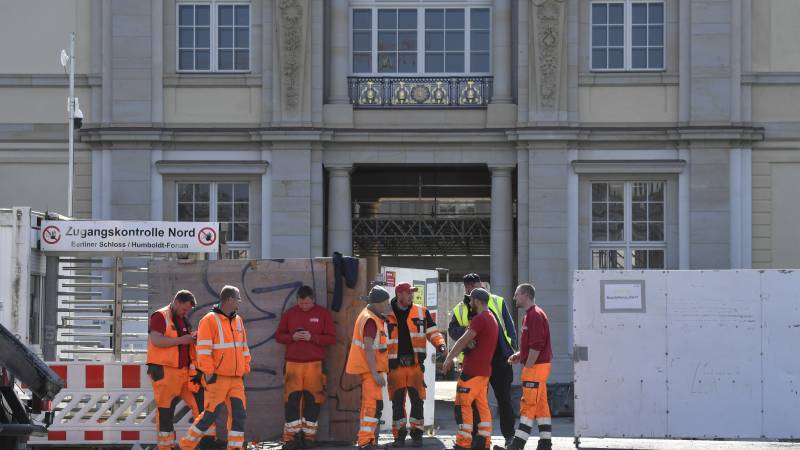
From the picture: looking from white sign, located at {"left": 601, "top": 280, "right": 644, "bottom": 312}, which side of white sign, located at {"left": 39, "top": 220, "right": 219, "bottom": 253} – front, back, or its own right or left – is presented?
left

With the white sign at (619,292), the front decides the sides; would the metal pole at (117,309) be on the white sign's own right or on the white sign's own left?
on the white sign's own right

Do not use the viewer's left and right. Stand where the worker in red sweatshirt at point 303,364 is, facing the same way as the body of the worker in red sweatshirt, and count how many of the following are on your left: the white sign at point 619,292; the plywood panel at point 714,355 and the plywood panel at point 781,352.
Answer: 3

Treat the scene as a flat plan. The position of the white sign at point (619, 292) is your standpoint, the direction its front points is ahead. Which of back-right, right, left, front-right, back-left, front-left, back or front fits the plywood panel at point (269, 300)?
right

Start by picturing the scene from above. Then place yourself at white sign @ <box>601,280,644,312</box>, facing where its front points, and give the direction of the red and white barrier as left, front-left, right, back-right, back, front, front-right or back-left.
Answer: right

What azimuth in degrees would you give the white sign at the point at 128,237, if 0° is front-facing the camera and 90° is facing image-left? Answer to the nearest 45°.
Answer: approximately 0°

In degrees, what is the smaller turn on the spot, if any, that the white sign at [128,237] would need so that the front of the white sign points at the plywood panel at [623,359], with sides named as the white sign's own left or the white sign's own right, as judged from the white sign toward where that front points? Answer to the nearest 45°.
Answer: approximately 45° to the white sign's own left

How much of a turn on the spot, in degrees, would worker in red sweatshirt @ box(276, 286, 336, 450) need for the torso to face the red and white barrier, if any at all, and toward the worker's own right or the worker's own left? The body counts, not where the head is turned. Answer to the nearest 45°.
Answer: approximately 90° to the worker's own right

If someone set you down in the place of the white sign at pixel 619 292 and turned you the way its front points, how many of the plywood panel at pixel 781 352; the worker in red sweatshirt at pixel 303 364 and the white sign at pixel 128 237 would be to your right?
2

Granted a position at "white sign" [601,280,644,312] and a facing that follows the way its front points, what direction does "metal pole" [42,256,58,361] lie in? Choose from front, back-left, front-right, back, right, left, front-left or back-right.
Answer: right
